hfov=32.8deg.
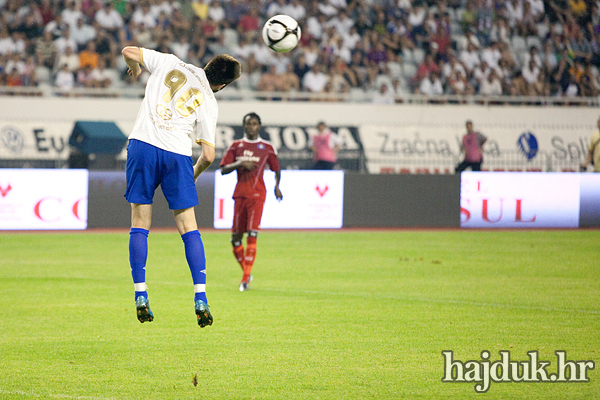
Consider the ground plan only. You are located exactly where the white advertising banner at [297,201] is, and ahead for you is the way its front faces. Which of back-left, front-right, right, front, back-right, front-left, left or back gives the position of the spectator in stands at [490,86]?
back-left

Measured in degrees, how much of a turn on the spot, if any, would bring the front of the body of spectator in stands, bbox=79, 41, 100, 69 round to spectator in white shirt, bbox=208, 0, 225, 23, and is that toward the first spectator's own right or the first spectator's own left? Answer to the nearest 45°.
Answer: approximately 135° to the first spectator's own left

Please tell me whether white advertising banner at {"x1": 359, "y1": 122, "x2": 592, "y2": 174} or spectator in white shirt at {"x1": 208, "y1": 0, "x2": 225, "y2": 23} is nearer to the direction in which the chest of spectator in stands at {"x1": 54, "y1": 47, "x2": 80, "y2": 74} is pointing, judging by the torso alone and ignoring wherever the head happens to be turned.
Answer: the white advertising banner

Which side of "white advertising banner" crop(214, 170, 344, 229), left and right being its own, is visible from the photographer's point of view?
front

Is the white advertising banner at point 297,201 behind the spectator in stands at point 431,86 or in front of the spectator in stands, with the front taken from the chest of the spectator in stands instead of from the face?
in front

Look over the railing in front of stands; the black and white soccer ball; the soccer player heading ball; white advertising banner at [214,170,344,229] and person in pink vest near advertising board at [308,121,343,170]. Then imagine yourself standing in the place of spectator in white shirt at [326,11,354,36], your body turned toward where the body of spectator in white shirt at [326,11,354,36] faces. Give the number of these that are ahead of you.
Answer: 5

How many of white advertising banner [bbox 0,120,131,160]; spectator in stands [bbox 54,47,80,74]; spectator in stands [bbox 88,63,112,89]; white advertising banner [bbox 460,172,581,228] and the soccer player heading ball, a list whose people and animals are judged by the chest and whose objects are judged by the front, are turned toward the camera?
4

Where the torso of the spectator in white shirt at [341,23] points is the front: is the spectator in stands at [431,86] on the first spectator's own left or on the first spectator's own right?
on the first spectator's own left

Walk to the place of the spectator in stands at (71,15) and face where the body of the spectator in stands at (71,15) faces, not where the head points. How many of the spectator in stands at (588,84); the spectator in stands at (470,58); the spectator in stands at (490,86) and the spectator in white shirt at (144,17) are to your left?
4

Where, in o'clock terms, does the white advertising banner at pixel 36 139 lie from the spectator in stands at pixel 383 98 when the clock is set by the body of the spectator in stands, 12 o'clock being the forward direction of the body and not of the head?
The white advertising banner is roughly at 2 o'clock from the spectator in stands.

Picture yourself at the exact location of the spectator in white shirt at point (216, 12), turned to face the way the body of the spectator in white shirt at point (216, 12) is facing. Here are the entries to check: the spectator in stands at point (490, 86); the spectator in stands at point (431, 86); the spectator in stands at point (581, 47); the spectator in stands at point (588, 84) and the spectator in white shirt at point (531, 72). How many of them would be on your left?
5

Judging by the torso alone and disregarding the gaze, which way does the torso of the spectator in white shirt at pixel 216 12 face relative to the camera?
toward the camera
